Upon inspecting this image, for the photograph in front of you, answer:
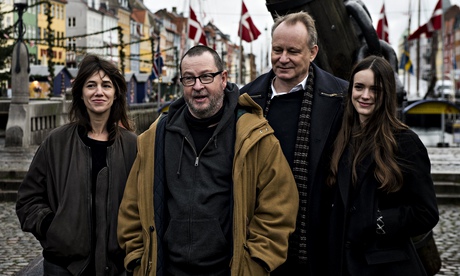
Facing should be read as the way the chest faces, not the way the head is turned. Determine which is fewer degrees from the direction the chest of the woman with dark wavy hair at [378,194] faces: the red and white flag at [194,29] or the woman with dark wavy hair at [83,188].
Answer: the woman with dark wavy hair

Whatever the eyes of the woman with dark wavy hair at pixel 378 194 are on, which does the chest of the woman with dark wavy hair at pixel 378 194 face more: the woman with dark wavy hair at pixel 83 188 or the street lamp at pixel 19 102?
the woman with dark wavy hair

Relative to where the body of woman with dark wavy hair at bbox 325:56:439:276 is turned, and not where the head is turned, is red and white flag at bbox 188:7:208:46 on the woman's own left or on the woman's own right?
on the woman's own right

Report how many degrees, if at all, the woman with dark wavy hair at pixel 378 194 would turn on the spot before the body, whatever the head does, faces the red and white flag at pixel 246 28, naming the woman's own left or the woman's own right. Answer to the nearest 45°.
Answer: approximately 135° to the woman's own right

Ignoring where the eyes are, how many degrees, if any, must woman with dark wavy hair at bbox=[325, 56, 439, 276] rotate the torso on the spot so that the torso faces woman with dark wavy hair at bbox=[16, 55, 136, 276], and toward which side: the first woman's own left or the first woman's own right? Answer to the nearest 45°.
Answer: approximately 45° to the first woman's own right

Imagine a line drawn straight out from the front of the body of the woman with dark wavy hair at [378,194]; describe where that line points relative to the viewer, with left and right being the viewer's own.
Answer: facing the viewer and to the left of the viewer

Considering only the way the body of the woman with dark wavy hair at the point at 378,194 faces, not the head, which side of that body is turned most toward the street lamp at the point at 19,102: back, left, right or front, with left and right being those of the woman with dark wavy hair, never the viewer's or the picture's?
right
